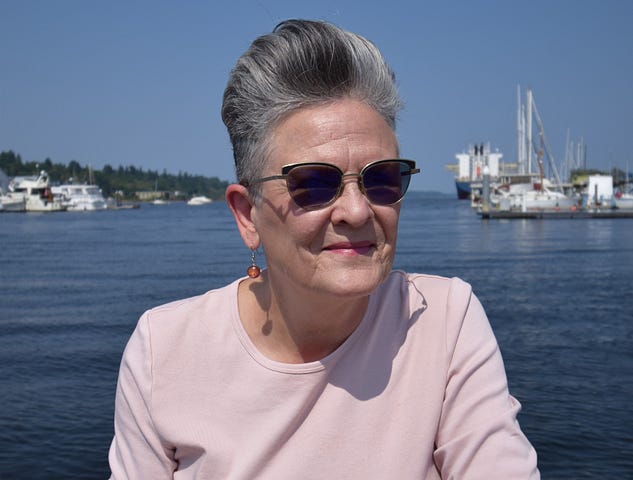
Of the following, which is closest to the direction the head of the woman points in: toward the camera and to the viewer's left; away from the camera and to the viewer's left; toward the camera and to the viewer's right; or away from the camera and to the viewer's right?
toward the camera and to the viewer's right

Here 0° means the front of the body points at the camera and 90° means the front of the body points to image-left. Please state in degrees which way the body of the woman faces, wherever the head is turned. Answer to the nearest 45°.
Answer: approximately 0°
